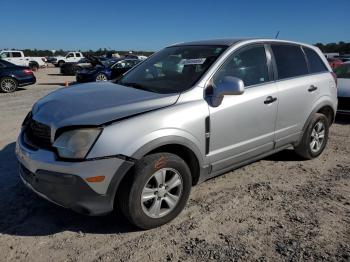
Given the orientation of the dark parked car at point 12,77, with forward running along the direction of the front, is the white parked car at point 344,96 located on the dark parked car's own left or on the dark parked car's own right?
on the dark parked car's own left

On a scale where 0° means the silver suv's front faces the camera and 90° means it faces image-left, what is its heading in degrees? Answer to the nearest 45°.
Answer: approximately 45°

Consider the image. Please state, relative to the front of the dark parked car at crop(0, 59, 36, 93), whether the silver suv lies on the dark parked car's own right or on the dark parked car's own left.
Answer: on the dark parked car's own left

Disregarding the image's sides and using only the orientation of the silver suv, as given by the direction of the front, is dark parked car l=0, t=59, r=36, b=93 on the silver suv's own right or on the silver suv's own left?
on the silver suv's own right

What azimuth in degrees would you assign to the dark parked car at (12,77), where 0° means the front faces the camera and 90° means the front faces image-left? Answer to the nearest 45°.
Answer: approximately 90°

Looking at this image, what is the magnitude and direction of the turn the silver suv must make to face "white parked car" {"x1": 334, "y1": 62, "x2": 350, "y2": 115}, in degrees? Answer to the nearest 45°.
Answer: approximately 180°

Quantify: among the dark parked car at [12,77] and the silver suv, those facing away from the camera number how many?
0
